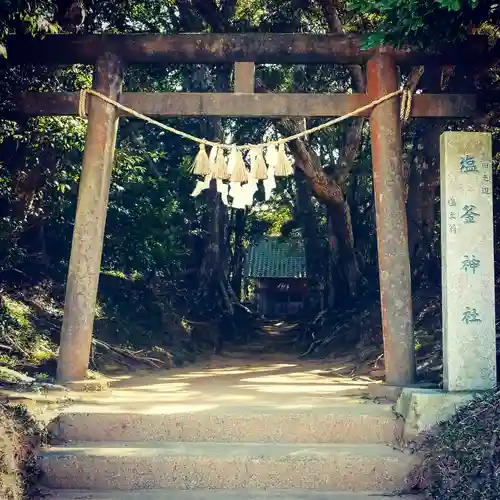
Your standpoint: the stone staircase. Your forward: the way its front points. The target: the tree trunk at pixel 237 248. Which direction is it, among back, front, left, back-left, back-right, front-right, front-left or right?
back

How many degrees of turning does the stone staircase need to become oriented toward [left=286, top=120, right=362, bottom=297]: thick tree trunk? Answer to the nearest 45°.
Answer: approximately 180°

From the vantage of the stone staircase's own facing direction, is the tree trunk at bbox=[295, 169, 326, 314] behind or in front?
behind

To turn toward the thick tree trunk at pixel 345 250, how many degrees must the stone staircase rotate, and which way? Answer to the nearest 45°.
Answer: approximately 180°

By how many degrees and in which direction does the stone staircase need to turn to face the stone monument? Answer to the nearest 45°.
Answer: approximately 90° to its left

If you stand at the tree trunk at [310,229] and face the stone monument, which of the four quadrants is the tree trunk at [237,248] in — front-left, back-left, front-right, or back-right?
back-right

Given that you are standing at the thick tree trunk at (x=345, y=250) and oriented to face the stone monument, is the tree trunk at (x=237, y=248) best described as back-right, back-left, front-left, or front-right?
back-right

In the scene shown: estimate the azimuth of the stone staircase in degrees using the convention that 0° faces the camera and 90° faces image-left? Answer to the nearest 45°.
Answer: approximately 0°
